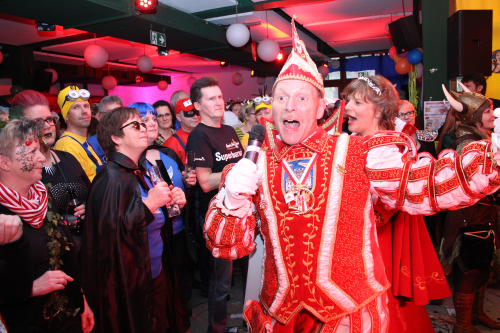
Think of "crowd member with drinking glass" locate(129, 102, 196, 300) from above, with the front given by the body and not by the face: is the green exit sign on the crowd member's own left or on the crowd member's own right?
on the crowd member's own left

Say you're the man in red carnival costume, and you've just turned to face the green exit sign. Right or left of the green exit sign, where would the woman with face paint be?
left

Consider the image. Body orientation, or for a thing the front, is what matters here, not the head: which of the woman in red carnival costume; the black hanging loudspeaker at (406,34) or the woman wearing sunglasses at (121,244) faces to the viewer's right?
the woman wearing sunglasses

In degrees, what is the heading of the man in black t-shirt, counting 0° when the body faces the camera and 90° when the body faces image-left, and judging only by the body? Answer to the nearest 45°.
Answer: approximately 315°

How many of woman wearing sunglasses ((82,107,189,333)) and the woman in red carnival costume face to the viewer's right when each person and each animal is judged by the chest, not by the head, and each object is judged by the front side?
1

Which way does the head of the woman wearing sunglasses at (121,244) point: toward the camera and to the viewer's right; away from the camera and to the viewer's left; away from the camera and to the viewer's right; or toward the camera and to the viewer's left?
toward the camera and to the viewer's right

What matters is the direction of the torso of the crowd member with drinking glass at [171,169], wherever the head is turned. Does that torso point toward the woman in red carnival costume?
yes

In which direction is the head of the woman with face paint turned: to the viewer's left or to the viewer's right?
to the viewer's right

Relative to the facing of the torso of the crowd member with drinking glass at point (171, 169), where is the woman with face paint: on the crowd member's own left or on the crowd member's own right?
on the crowd member's own right

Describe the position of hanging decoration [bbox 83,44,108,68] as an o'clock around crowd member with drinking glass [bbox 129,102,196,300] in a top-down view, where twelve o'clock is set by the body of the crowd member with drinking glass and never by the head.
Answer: The hanging decoration is roughly at 7 o'clock from the crowd member with drinking glass.

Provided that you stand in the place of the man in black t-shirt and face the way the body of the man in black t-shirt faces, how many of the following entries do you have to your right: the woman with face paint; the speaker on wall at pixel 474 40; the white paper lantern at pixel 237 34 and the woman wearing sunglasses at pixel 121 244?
2

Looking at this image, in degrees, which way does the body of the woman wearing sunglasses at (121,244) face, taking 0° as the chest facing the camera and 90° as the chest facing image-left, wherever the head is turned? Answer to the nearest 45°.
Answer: approximately 270°

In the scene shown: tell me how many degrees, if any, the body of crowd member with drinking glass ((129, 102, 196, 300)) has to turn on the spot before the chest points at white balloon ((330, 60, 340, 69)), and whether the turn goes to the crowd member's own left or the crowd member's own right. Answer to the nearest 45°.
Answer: approximately 90° to the crowd member's own left

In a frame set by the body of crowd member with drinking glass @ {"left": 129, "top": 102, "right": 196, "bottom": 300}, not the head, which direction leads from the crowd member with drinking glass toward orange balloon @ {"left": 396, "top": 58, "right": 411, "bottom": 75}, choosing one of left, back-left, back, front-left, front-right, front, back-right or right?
left

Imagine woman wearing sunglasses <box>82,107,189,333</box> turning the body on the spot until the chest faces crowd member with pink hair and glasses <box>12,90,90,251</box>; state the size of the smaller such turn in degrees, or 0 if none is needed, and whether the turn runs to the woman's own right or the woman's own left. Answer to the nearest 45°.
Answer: approximately 135° to the woman's own left

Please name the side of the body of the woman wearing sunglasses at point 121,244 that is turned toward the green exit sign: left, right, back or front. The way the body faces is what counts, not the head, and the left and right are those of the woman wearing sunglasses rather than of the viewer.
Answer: left
